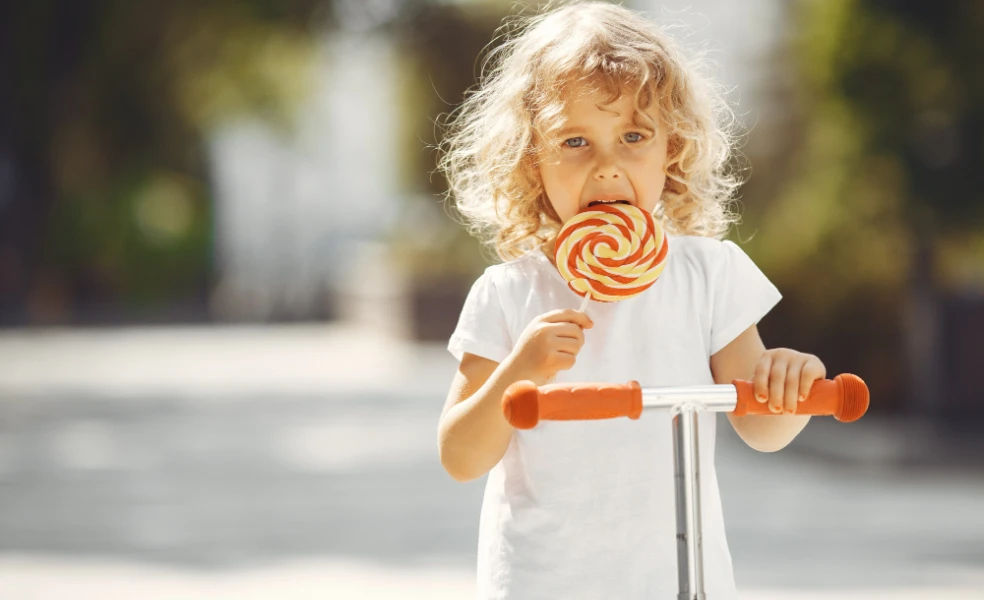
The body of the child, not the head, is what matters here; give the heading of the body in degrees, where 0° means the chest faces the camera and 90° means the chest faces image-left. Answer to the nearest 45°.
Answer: approximately 0°
